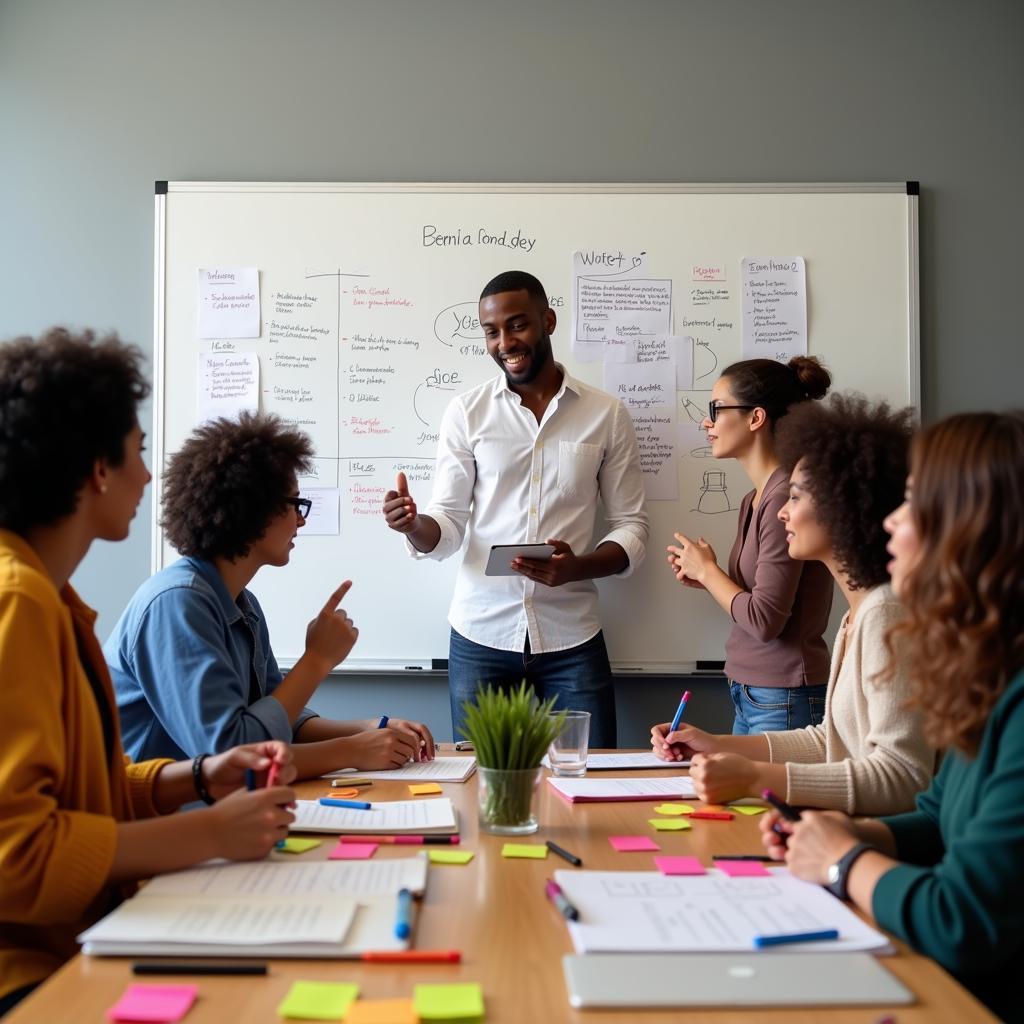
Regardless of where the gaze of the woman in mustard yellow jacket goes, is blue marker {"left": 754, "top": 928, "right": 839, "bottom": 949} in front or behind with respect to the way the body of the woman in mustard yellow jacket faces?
in front

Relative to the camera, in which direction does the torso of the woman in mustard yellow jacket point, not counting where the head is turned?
to the viewer's right

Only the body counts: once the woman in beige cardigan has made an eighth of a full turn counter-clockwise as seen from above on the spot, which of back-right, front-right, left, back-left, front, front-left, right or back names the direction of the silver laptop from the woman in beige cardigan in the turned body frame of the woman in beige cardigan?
front-left

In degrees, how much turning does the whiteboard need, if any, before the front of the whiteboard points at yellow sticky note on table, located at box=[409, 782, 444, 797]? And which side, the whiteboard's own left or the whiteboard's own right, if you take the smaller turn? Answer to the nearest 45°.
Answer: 0° — it already faces it

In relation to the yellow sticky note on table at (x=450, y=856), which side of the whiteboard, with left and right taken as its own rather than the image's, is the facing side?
front

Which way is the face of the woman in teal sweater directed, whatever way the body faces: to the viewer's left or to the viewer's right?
to the viewer's left

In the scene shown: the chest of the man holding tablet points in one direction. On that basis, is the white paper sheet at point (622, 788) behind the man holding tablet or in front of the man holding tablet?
in front

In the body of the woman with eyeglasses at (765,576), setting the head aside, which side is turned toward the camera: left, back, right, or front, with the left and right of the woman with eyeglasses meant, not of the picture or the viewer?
left

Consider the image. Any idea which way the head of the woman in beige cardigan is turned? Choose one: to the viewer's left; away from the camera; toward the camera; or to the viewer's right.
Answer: to the viewer's left

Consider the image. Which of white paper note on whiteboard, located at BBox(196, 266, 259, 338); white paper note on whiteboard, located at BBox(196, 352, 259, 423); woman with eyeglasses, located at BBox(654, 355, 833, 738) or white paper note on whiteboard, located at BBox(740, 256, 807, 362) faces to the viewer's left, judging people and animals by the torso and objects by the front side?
the woman with eyeglasses

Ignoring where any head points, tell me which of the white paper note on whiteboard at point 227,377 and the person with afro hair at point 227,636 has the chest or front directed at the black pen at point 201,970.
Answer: the white paper note on whiteboard

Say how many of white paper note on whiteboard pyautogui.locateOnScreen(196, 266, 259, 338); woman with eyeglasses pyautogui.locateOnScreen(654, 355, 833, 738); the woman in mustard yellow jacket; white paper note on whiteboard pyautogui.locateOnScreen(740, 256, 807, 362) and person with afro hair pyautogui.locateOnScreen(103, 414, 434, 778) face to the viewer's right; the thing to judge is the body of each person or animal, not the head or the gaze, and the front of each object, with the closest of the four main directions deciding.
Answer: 2

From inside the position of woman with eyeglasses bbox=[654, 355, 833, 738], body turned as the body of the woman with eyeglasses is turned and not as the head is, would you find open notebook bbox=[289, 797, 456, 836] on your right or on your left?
on your left

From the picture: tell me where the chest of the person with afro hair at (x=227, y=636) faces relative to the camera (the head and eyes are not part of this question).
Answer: to the viewer's right

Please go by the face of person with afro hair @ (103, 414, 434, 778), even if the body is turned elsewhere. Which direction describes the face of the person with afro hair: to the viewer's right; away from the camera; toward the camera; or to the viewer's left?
to the viewer's right

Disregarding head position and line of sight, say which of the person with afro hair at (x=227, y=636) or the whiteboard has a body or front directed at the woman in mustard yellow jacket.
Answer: the whiteboard

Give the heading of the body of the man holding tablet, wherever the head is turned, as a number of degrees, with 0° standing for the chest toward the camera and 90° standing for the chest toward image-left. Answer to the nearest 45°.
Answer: approximately 0°
